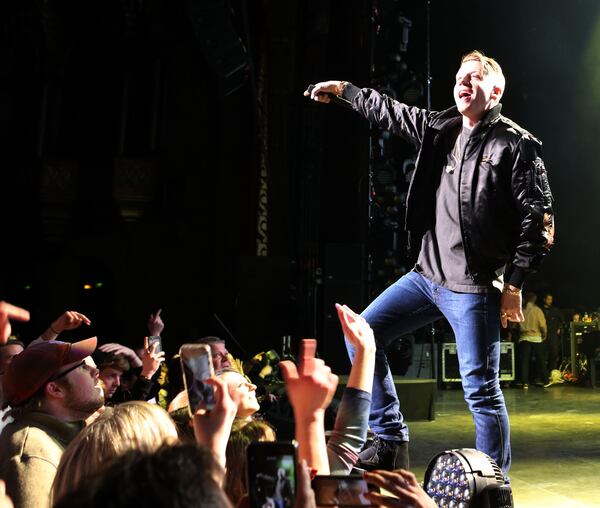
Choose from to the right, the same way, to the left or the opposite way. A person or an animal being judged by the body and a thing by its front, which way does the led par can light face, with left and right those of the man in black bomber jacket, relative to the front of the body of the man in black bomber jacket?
the same way

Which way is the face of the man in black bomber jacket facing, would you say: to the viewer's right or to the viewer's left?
to the viewer's left

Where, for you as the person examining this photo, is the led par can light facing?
facing the viewer and to the left of the viewer

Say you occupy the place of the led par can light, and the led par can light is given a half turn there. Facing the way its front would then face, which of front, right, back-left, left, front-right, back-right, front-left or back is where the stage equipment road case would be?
front-left

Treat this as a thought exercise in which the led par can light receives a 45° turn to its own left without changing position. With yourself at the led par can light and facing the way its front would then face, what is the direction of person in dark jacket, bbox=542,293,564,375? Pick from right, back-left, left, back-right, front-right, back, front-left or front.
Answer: back

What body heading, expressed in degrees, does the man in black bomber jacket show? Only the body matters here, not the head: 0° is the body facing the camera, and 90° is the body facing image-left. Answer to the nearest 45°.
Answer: approximately 45°

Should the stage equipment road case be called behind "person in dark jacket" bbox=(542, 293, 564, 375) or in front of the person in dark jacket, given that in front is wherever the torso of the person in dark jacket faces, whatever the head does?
in front

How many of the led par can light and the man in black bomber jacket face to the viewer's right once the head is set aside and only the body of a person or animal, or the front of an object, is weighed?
0

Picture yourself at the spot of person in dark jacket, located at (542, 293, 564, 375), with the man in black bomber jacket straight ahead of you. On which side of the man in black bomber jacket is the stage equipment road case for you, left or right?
right
